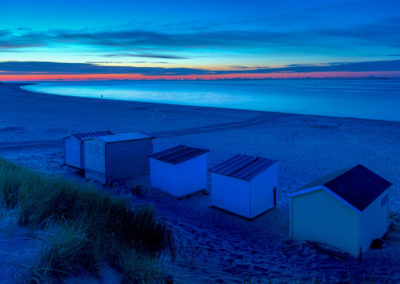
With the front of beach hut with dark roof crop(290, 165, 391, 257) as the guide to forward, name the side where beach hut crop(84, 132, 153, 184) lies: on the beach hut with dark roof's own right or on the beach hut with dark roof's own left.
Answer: on the beach hut with dark roof's own left

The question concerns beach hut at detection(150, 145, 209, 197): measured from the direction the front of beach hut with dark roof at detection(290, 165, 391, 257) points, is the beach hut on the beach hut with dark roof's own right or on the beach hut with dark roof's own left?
on the beach hut with dark roof's own left

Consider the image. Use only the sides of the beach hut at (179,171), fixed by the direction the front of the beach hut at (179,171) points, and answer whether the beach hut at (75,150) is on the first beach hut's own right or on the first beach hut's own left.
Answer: on the first beach hut's own left

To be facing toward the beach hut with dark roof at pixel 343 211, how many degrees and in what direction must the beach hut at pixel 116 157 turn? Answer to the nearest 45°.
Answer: approximately 90° to its right

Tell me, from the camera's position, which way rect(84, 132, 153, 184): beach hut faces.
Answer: facing away from the viewer and to the right of the viewer

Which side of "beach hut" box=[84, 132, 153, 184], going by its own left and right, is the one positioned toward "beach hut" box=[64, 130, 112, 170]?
left

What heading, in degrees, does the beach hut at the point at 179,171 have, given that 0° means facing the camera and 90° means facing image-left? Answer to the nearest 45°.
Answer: approximately 225°

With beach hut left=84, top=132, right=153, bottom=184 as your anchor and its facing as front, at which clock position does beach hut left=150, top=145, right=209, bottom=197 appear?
beach hut left=150, top=145, right=209, bottom=197 is roughly at 3 o'clock from beach hut left=84, top=132, right=153, bottom=184.

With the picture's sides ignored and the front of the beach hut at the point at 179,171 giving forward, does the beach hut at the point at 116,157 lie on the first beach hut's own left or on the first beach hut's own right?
on the first beach hut's own left
